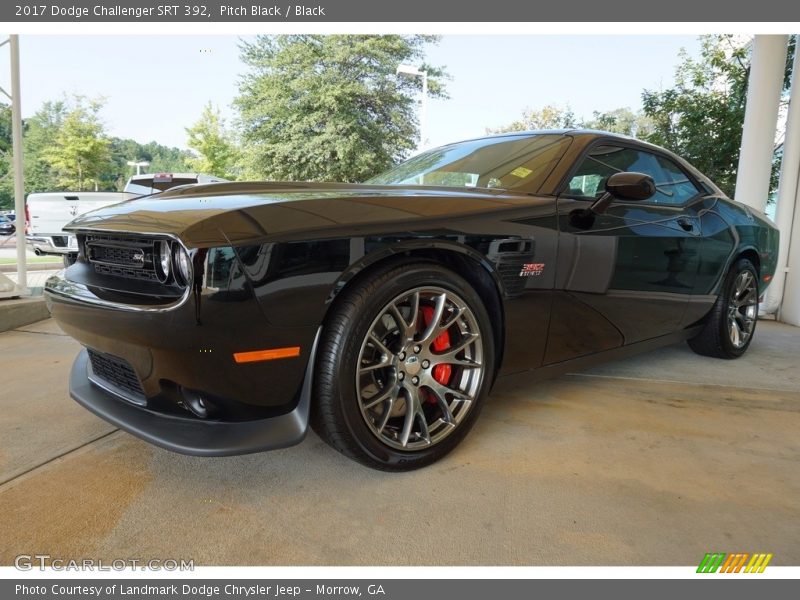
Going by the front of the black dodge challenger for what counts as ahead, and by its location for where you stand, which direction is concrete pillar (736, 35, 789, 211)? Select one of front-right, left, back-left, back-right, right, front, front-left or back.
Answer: back

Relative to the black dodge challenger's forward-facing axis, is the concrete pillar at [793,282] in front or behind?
behind

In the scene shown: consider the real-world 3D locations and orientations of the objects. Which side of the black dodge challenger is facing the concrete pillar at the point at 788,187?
back

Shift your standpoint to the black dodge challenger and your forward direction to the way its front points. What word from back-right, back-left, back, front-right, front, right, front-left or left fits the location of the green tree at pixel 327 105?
back-right

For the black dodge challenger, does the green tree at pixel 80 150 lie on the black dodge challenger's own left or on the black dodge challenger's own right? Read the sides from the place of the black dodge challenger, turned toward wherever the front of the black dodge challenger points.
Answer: on the black dodge challenger's own right

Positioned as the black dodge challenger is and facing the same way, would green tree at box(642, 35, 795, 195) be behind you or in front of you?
behind

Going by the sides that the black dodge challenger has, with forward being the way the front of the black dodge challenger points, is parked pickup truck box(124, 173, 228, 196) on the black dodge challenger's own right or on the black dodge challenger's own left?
on the black dodge challenger's own right
